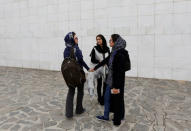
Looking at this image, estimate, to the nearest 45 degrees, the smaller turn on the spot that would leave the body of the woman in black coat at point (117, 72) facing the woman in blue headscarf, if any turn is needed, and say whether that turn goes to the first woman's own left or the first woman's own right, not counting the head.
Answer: approximately 45° to the first woman's own right

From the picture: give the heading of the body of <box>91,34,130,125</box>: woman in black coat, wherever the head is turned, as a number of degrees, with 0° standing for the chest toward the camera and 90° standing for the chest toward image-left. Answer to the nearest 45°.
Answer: approximately 90°
